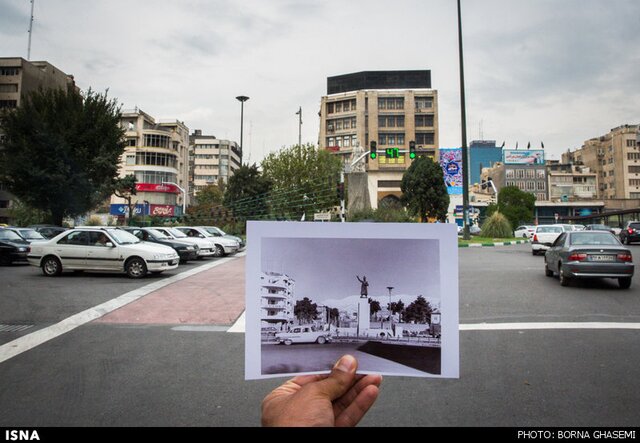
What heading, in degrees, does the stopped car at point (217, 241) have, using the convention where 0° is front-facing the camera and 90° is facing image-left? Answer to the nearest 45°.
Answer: approximately 315°

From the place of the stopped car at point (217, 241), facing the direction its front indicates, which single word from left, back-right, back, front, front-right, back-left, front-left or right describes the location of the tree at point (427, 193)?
left

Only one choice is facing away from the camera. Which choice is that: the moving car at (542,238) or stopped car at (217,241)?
the moving car

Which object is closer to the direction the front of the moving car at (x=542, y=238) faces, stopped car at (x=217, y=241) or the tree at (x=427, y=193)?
the tree

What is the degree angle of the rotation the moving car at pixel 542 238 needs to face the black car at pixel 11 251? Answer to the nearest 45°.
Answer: approximately 135° to its left

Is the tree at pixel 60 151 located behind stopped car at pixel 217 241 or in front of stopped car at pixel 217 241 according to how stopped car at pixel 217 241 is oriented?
behind

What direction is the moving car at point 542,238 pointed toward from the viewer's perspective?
away from the camera

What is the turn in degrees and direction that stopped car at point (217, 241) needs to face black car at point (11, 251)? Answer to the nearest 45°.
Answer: approximately 135° to its right

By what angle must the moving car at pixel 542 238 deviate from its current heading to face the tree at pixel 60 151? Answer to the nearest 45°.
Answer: approximately 90° to its left

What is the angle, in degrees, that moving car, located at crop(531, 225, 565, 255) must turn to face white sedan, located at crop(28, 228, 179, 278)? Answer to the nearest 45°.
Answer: approximately 135° to its left

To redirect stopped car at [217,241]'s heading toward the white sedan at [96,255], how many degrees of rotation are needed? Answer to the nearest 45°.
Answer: approximately 90° to its right

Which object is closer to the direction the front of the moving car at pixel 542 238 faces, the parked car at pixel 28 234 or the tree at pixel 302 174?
the tree

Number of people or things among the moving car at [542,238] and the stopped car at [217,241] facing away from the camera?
1

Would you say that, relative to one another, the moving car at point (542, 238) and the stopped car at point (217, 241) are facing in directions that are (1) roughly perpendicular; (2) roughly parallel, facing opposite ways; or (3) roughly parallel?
roughly perpendicular

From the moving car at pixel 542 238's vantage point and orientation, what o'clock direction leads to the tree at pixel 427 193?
The tree is roughly at 11 o'clock from the moving car.
